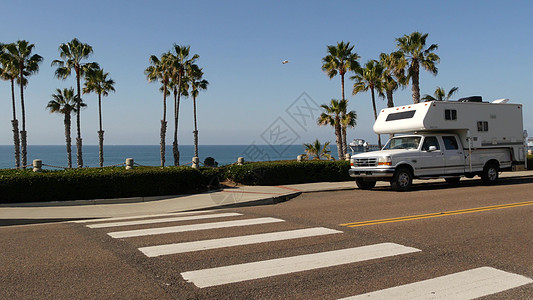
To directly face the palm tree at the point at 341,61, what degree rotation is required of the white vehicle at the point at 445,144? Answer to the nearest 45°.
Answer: approximately 90° to its right

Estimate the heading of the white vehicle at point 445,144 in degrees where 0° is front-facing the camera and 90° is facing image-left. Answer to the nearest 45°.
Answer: approximately 45°

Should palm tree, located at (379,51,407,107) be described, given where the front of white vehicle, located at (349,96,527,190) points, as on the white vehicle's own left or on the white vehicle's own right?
on the white vehicle's own right

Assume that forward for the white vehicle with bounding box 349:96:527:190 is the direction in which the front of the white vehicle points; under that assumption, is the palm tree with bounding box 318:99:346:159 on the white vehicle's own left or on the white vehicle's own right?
on the white vehicle's own right

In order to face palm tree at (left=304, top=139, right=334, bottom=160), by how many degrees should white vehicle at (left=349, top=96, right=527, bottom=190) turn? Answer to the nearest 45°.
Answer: approximately 90° to its right

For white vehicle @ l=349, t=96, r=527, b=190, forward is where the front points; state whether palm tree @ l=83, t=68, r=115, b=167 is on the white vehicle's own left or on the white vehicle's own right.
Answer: on the white vehicle's own right
